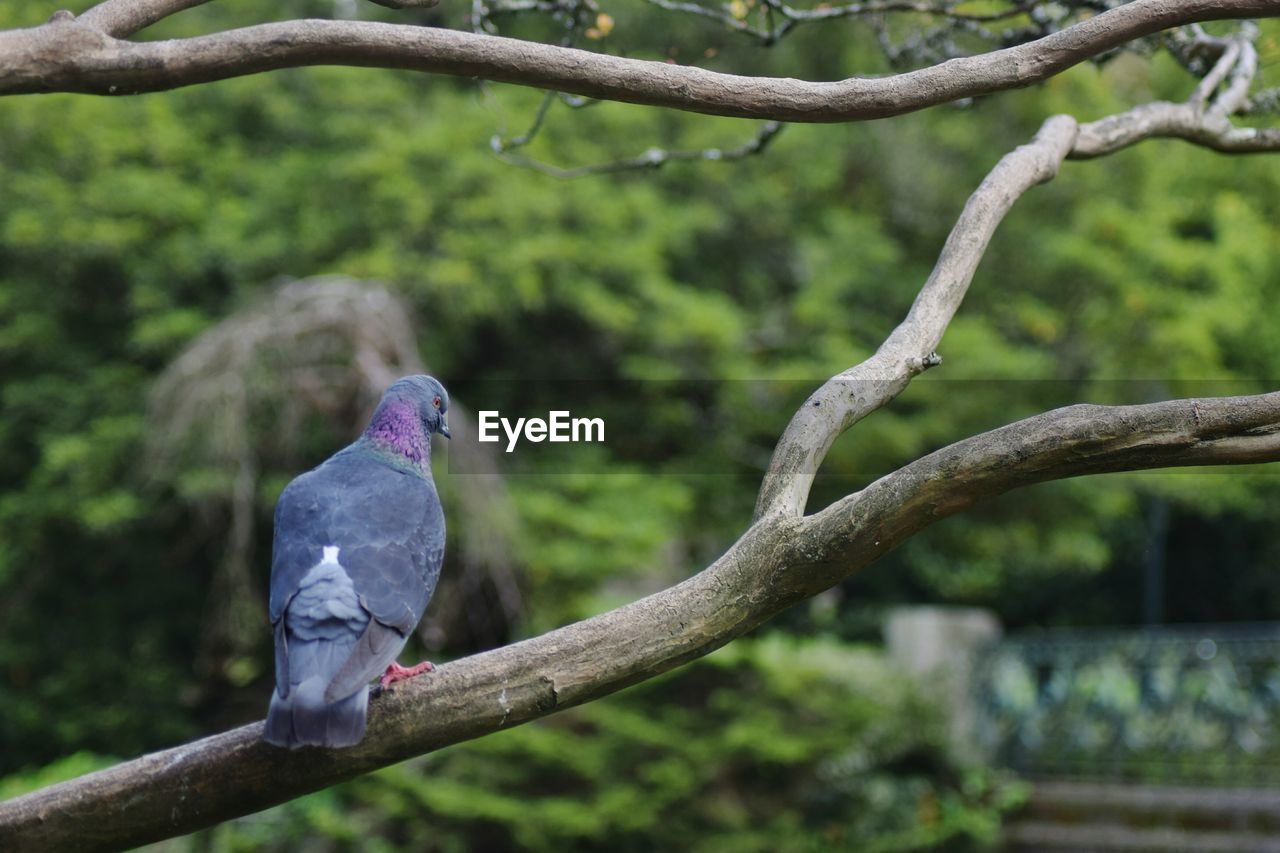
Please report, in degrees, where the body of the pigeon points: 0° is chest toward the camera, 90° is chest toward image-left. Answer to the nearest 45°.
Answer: approximately 225°

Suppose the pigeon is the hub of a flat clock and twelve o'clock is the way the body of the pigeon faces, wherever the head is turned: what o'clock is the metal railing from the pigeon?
The metal railing is roughly at 12 o'clock from the pigeon.
